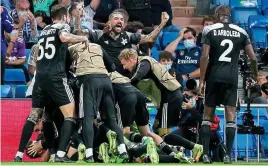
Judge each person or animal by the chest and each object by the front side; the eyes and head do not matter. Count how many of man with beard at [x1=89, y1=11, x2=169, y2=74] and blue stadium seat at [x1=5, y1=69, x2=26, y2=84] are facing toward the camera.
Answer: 2

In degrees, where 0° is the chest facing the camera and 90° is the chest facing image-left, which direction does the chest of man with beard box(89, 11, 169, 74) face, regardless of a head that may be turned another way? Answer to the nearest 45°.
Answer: approximately 0°

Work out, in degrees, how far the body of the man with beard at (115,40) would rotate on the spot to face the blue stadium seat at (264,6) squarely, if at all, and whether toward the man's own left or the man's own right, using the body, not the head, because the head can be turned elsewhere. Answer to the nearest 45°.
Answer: approximately 135° to the man's own left

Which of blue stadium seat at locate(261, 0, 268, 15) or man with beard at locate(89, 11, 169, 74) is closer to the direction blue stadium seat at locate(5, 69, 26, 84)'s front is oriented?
the man with beard

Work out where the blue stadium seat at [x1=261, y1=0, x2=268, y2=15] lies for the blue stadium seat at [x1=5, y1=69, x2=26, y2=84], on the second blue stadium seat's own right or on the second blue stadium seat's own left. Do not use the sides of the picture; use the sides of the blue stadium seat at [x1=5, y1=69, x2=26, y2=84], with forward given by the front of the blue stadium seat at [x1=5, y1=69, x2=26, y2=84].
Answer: on the second blue stadium seat's own left
